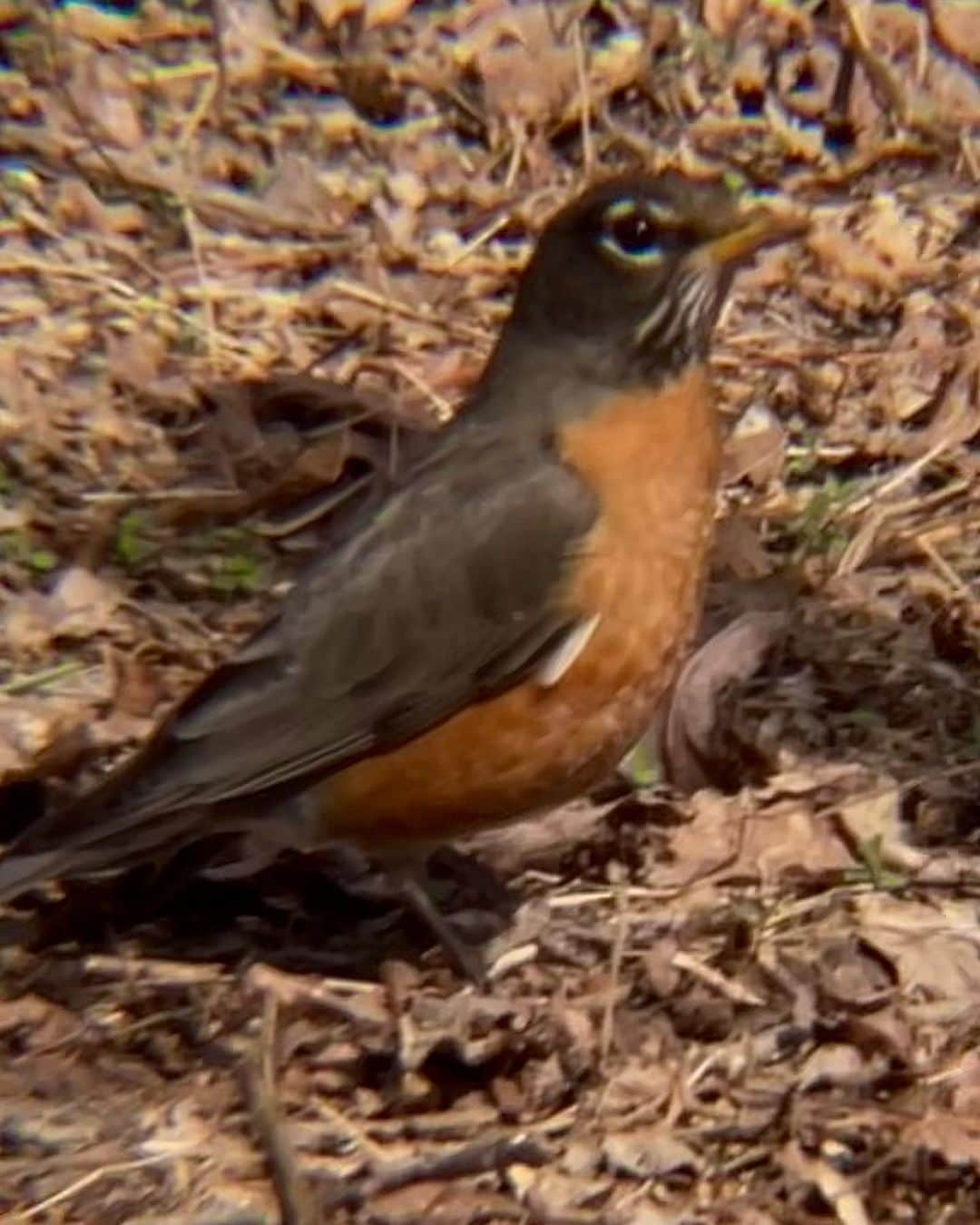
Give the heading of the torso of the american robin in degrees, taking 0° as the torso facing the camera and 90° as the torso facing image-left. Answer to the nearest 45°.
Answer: approximately 270°
